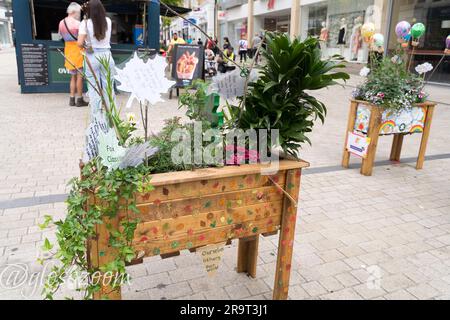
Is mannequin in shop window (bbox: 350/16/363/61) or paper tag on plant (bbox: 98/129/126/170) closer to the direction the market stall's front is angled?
the paper tag on plant

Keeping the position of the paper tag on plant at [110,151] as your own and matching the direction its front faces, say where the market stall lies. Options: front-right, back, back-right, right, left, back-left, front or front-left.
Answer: back

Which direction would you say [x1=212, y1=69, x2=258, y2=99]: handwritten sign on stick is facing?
toward the camera

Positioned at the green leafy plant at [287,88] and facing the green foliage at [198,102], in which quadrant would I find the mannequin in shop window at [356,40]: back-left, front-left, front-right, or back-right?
back-right

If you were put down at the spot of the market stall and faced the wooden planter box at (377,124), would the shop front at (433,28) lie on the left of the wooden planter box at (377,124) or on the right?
left

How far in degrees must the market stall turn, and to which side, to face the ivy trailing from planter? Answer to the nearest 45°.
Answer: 0° — it already faces it
